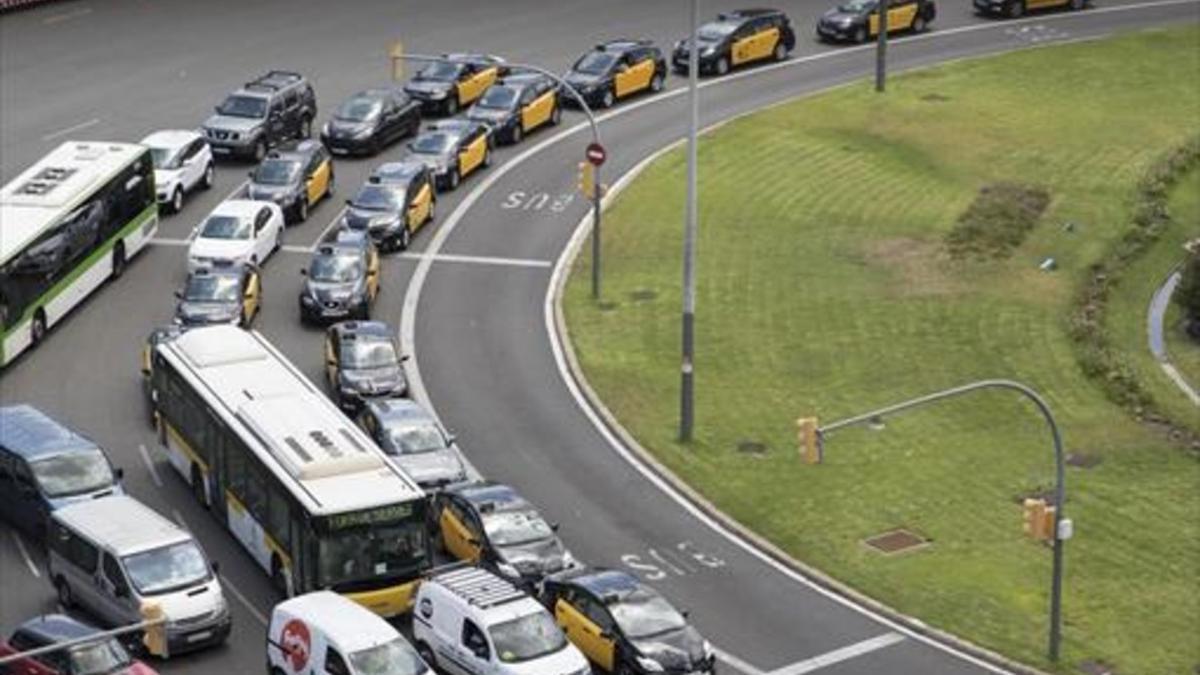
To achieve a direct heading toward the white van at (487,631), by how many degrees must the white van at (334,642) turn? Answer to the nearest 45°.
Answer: approximately 45° to its left

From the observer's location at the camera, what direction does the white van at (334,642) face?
facing the viewer and to the right of the viewer

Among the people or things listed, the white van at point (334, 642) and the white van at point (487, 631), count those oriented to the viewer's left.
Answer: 0

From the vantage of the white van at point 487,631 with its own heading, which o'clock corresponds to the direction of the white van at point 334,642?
the white van at point 334,642 is roughly at 4 o'clock from the white van at point 487,631.
